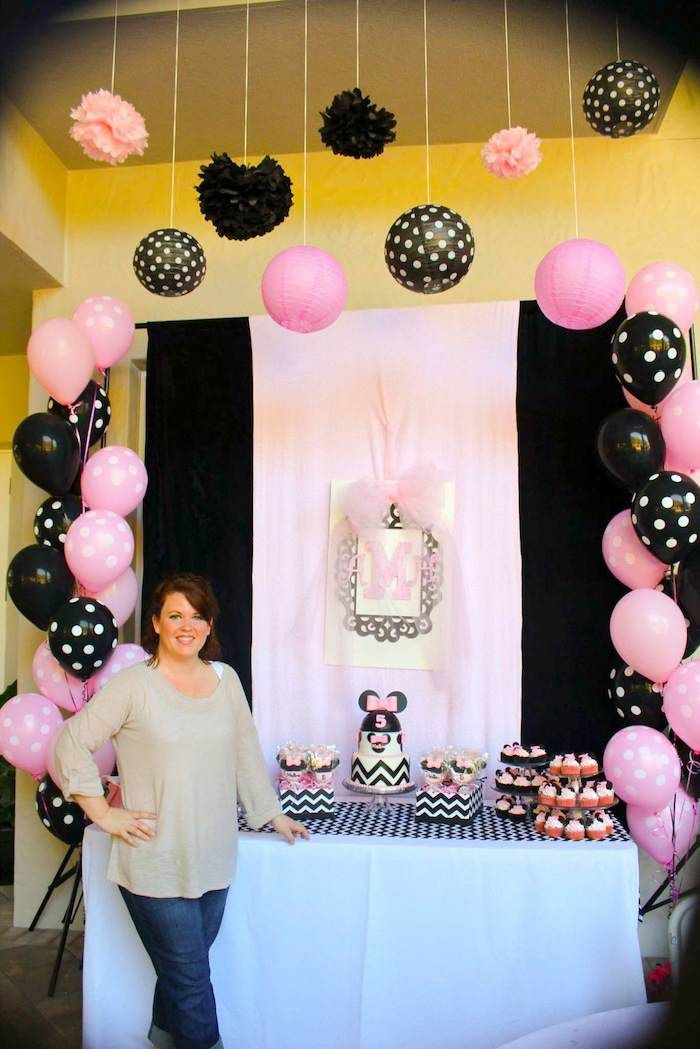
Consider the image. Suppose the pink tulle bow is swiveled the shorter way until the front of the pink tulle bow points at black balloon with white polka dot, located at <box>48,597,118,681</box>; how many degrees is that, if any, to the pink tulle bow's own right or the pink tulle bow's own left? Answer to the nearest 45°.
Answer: approximately 90° to the pink tulle bow's own right

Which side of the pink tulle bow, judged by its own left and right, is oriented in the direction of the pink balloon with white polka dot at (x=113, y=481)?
right

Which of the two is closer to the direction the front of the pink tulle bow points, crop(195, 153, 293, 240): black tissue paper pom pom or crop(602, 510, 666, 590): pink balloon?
the black tissue paper pom pom

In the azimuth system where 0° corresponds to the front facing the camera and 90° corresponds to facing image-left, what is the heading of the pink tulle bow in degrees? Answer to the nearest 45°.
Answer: approximately 0°

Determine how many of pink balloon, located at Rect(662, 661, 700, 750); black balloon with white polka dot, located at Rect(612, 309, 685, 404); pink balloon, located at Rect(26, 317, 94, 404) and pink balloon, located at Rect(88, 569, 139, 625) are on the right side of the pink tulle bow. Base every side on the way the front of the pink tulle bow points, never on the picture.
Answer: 2

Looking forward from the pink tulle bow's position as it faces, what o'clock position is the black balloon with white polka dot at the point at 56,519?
The black balloon with white polka dot is roughly at 3 o'clock from the pink tulle bow.

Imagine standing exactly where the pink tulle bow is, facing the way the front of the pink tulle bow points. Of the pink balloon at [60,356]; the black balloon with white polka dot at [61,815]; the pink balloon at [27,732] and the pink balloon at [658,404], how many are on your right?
3
